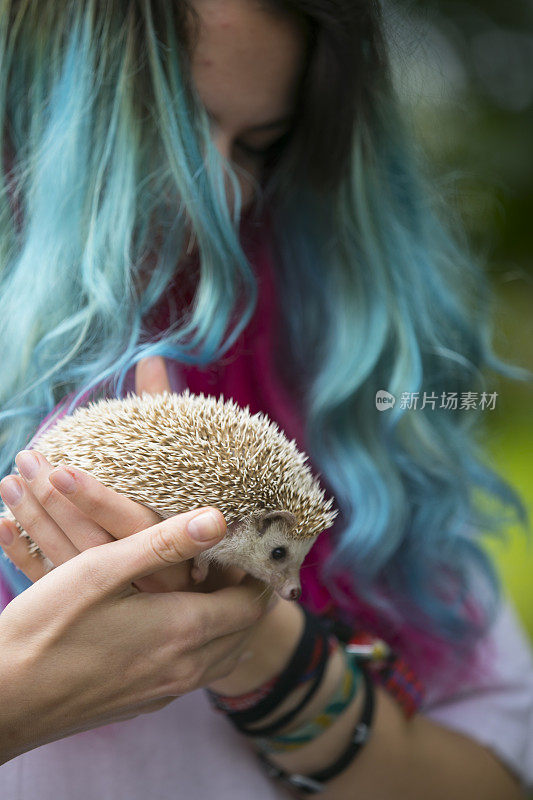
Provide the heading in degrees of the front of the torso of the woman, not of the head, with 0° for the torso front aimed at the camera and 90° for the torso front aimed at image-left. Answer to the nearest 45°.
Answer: approximately 0°

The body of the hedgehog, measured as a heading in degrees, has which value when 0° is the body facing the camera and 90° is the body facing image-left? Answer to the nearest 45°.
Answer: approximately 270°
